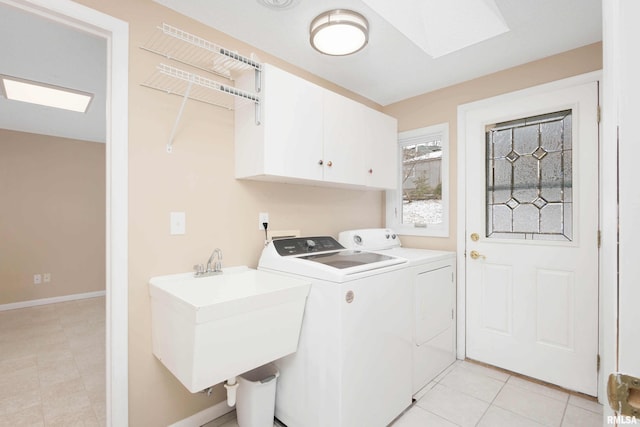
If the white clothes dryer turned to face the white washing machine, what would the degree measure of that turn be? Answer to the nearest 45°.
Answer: approximately 90° to its right

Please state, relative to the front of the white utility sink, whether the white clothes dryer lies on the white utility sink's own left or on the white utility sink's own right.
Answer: on the white utility sink's own left

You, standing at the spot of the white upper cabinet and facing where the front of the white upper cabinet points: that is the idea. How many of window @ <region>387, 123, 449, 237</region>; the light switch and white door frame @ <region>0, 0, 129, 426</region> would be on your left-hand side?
1

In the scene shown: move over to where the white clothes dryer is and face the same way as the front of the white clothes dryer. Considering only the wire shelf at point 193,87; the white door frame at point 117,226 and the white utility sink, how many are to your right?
3

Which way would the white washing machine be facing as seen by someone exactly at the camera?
facing the viewer and to the right of the viewer

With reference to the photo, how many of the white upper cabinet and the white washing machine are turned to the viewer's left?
0
